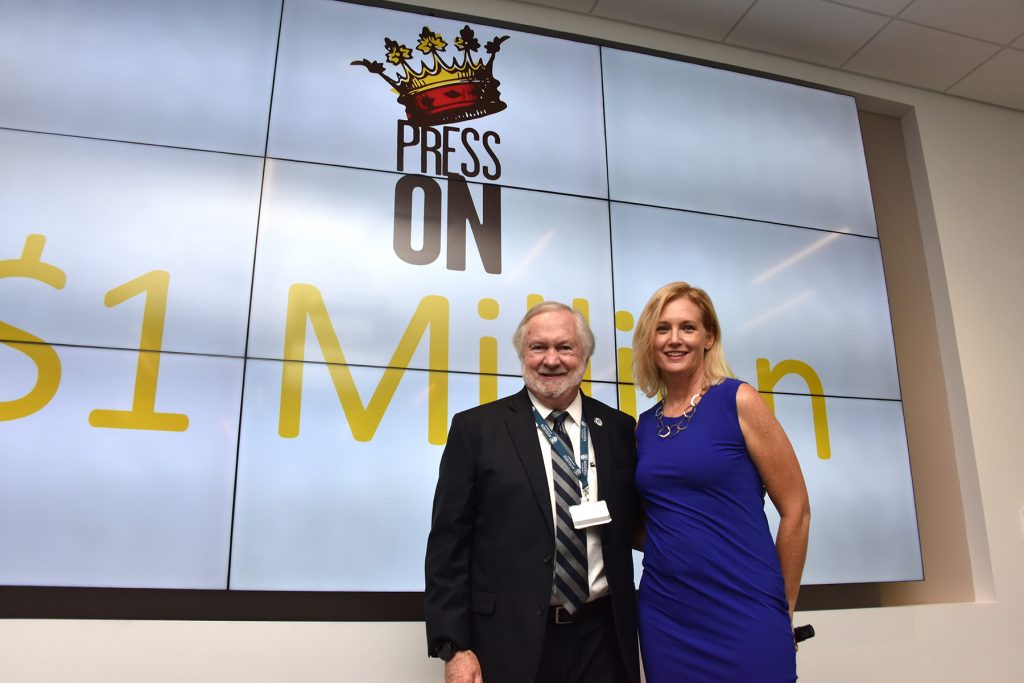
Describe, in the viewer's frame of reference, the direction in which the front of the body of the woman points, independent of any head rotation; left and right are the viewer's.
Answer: facing the viewer and to the left of the viewer

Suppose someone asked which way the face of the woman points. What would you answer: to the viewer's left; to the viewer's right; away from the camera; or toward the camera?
toward the camera

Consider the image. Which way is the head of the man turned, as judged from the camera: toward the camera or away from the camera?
toward the camera
